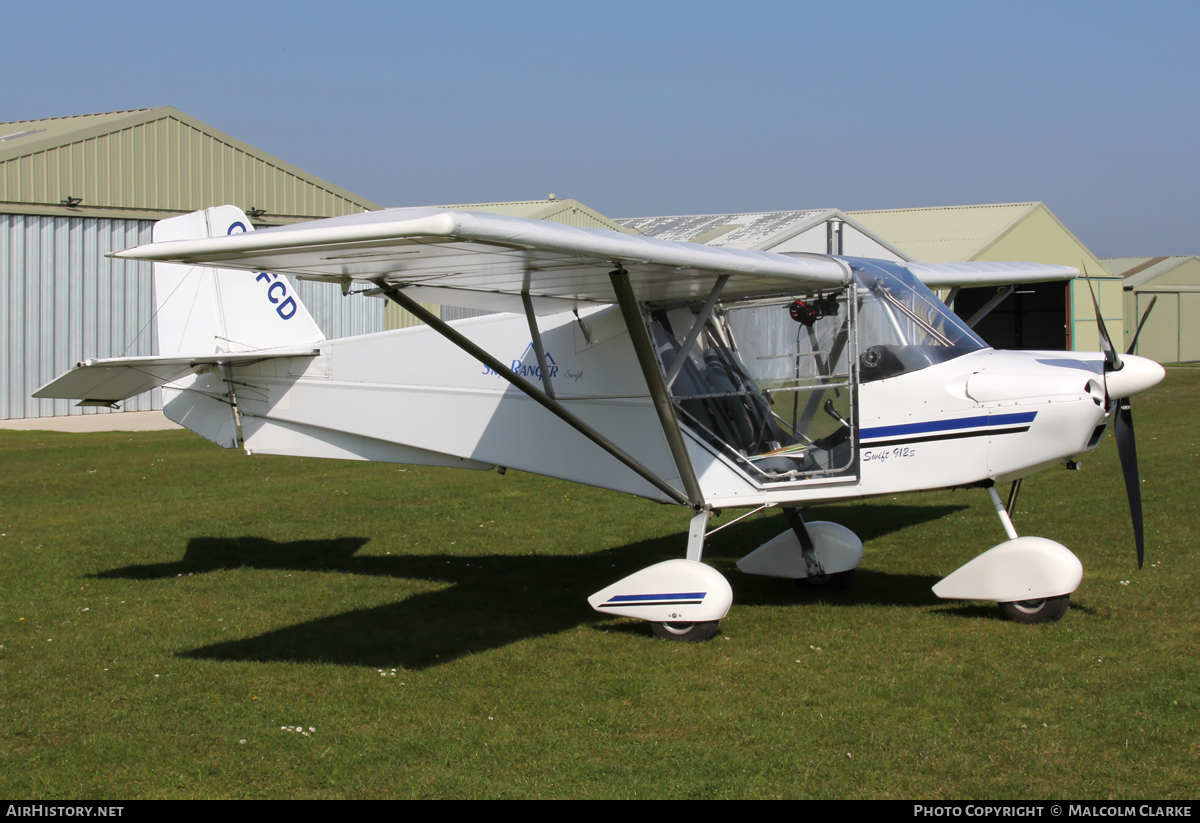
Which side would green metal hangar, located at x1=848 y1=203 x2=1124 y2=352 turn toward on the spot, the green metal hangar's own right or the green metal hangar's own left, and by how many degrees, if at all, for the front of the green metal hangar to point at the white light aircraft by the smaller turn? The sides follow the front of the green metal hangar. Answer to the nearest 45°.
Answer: approximately 45° to the green metal hangar's own right

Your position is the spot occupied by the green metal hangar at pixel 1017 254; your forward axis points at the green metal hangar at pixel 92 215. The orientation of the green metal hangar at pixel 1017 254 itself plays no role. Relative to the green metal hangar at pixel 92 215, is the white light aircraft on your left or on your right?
left

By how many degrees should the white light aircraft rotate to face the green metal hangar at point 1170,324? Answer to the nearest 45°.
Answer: approximately 90° to its left

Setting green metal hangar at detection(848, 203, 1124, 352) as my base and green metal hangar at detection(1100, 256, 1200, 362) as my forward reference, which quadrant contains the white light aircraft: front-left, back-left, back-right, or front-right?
back-right

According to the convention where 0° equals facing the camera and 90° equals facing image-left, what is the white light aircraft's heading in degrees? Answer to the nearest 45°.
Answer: approximately 315°

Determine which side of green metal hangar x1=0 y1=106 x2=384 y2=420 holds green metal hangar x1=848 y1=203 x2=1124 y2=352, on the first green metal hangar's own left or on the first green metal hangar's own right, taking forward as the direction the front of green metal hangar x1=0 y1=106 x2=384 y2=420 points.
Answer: on the first green metal hangar's own left

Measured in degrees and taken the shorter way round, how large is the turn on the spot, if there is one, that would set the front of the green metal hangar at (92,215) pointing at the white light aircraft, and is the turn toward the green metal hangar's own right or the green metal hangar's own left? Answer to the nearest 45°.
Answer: approximately 45° to the green metal hangar's own right

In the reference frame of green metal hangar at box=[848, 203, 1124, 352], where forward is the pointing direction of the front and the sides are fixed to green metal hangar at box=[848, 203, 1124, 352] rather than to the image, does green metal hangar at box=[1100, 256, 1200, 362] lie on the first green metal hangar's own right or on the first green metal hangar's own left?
on the first green metal hangar's own left

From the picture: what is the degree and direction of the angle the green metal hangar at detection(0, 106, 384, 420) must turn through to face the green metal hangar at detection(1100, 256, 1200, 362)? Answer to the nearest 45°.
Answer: approximately 45° to its left

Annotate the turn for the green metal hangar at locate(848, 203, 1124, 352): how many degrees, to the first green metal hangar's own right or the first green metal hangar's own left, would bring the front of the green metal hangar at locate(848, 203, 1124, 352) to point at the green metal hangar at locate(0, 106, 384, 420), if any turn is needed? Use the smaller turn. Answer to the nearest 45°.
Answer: approximately 90° to the first green metal hangar's own right
